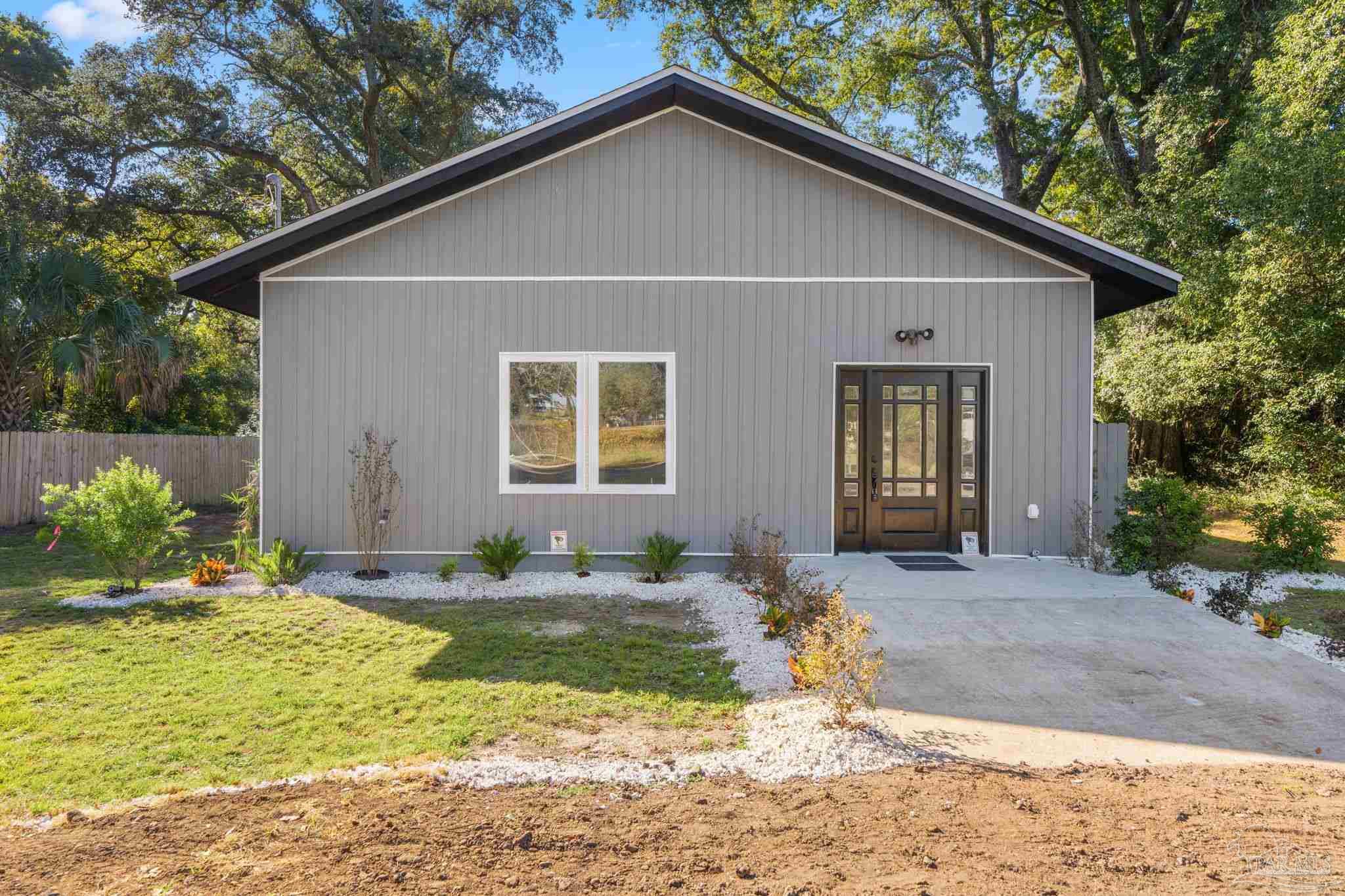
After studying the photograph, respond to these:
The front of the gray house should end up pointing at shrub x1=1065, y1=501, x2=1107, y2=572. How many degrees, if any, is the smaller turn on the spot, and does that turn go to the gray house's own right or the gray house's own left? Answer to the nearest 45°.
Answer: approximately 90° to the gray house's own left

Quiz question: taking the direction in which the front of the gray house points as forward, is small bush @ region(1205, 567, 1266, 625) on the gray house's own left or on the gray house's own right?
on the gray house's own left

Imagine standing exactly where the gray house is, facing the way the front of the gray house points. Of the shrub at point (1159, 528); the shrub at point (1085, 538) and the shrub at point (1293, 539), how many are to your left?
3

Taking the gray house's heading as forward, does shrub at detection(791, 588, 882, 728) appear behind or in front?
in front

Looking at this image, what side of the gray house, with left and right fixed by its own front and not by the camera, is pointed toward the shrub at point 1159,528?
left

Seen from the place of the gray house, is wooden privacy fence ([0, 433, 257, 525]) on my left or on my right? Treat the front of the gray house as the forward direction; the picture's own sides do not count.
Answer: on my right

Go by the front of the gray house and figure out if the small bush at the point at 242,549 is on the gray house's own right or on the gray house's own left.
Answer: on the gray house's own right

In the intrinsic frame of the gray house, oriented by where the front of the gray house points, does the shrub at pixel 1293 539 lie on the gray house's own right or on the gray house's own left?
on the gray house's own left

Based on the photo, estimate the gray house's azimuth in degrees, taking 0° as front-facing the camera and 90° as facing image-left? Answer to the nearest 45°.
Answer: approximately 0°

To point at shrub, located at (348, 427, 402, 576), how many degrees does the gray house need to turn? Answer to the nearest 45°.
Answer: approximately 90° to its right

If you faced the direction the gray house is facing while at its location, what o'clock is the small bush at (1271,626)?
The small bush is roughly at 10 o'clock from the gray house.

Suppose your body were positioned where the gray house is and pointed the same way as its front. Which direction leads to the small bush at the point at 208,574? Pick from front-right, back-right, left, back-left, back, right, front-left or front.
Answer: right

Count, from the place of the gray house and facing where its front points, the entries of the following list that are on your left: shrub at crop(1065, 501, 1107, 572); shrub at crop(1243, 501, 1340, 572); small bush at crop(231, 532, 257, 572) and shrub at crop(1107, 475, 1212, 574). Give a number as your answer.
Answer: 3

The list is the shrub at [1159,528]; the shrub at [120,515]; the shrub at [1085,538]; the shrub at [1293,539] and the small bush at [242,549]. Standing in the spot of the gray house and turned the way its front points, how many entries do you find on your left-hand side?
3
